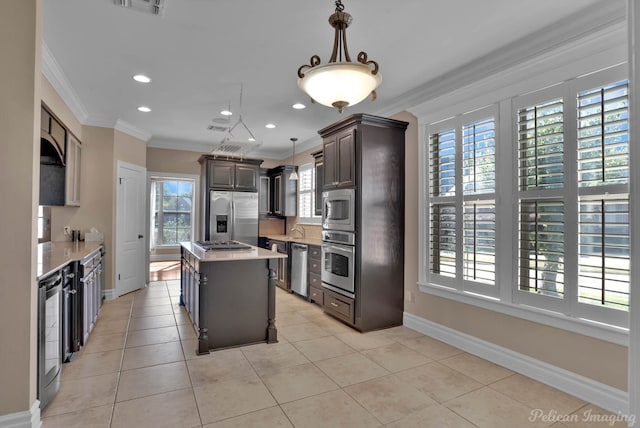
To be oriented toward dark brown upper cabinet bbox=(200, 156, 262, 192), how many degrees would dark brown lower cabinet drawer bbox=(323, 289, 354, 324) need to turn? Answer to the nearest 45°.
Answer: approximately 90° to its right

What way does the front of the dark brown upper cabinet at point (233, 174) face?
toward the camera

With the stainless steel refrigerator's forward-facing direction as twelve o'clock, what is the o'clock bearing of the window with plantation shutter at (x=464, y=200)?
The window with plantation shutter is roughly at 11 o'clock from the stainless steel refrigerator.

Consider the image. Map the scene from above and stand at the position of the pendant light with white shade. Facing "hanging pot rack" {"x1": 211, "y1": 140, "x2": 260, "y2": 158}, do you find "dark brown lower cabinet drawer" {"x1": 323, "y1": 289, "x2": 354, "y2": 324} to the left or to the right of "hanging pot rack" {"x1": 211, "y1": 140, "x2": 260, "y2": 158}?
right

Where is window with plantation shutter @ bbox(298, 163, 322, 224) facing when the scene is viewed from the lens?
facing the viewer and to the left of the viewer

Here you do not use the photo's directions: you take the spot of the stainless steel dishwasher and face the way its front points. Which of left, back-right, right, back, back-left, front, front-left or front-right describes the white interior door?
front-right

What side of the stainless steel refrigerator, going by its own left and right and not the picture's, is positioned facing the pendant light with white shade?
front

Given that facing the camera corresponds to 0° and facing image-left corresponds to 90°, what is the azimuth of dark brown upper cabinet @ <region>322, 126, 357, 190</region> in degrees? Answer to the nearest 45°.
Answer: approximately 45°

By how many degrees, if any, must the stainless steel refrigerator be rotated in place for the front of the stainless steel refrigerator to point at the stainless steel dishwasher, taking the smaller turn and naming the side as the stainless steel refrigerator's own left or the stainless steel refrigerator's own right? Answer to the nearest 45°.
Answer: approximately 45° to the stainless steel refrigerator's own left

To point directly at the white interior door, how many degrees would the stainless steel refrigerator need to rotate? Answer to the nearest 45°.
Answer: approximately 90° to its right

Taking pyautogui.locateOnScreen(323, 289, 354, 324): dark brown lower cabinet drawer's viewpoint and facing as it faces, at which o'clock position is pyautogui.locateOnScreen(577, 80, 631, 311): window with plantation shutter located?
The window with plantation shutter is roughly at 9 o'clock from the dark brown lower cabinet drawer.

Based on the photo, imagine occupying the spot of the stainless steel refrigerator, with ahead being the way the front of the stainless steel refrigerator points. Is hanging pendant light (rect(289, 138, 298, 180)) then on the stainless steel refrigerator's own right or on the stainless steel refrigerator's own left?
on the stainless steel refrigerator's own left

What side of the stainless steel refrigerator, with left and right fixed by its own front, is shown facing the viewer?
front

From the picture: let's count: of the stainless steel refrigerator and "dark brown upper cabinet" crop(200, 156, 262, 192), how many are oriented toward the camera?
2
